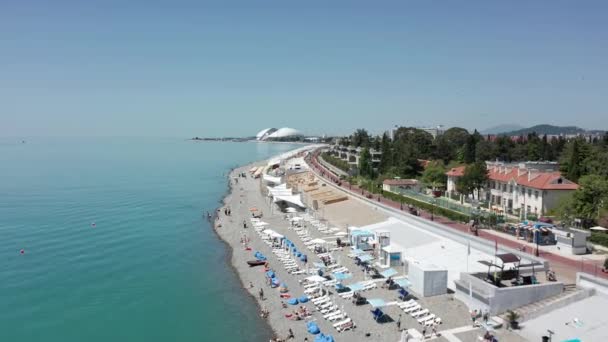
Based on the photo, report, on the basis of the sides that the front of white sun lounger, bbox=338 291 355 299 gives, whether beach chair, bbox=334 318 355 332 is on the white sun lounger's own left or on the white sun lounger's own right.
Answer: on the white sun lounger's own left

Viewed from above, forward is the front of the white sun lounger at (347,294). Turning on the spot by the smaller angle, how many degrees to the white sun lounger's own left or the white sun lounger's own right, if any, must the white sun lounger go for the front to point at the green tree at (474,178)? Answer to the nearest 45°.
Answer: approximately 135° to the white sun lounger's own right

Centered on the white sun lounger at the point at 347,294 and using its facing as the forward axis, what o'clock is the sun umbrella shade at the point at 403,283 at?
The sun umbrella shade is roughly at 6 o'clock from the white sun lounger.

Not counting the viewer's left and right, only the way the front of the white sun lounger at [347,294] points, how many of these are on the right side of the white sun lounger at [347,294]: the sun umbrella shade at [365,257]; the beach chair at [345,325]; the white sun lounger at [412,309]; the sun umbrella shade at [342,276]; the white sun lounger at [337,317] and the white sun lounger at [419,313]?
2

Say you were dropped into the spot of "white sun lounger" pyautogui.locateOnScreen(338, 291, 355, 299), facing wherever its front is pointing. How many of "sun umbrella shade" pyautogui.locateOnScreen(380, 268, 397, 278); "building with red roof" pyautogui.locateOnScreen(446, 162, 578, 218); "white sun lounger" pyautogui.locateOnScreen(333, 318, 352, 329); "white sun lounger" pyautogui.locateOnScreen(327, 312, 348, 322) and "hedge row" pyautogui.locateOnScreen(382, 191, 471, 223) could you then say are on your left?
2

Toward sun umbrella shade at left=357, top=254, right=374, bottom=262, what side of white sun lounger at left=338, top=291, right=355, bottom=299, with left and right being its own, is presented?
right

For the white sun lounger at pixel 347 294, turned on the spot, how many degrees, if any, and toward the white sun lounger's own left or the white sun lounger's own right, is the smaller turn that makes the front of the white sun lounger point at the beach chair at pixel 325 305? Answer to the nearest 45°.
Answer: approximately 45° to the white sun lounger's own left

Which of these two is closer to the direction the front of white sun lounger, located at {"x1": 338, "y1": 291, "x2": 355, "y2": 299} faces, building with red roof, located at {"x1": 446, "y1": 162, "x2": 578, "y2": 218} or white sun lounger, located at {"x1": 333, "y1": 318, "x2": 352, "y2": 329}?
the white sun lounger

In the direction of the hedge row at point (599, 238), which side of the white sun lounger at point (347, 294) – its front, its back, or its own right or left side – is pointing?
back

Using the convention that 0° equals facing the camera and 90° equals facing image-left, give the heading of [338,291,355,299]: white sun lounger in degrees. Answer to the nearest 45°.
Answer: approximately 90°

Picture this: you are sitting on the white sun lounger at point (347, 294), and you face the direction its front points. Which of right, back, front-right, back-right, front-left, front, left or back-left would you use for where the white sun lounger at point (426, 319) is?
back-left

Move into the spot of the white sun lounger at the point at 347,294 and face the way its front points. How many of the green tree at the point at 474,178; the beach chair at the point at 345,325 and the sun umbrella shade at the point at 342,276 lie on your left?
1

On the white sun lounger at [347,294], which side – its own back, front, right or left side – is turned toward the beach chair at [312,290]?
front

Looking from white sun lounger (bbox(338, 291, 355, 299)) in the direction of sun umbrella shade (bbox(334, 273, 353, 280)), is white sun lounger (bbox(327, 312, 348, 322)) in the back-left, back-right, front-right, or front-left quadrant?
back-left

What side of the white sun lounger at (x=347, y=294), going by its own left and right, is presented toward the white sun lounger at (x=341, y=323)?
left
